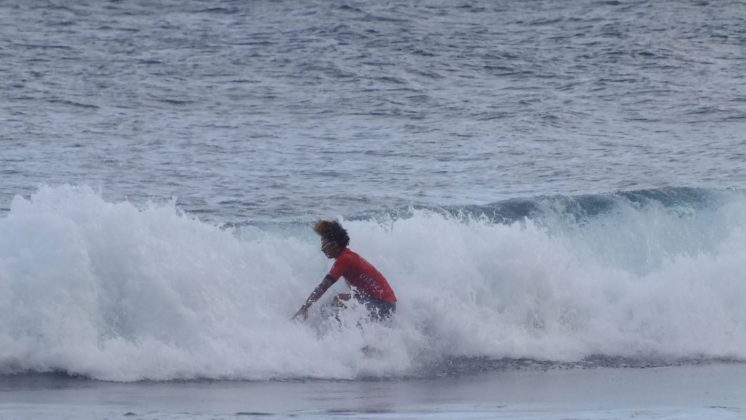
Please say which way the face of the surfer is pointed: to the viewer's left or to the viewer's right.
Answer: to the viewer's left

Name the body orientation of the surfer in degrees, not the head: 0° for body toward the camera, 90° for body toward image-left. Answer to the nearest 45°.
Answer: approximately 90°
